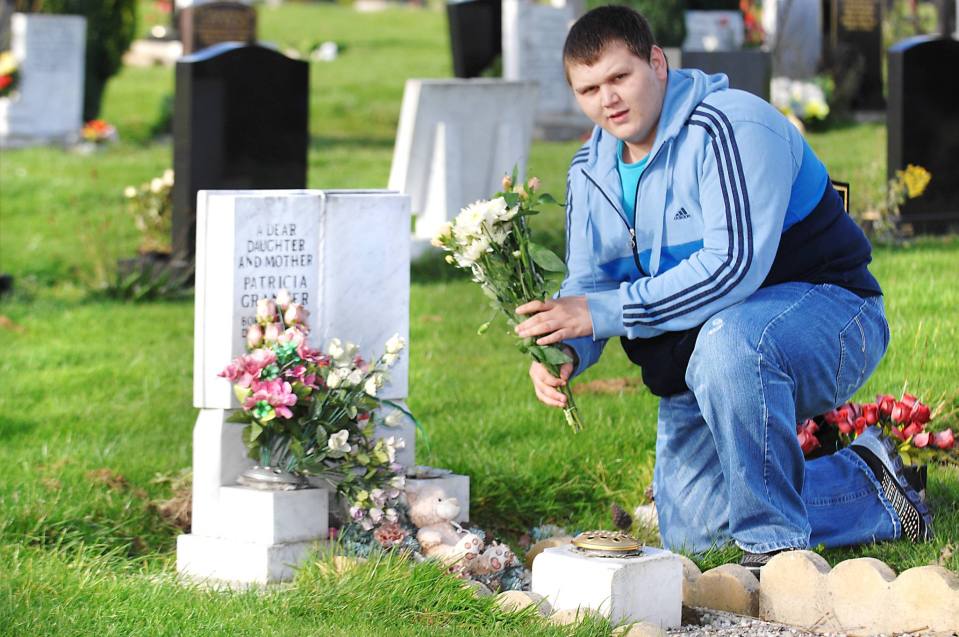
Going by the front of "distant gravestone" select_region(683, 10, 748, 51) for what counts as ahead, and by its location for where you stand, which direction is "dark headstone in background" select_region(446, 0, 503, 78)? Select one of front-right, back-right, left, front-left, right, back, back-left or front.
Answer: front-right

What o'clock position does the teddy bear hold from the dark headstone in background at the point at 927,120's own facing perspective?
The teddy bear is roughly at 2 o'clock from the dark headstone in background.

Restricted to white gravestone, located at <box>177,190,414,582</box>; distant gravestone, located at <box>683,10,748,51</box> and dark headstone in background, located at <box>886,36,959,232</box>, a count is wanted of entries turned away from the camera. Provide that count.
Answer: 0

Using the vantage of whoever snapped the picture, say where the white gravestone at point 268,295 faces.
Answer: facing the viewer and to the right of the viewer

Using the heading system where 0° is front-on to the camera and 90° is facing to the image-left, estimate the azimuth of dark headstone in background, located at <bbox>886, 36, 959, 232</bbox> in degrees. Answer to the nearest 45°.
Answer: approximately 315°

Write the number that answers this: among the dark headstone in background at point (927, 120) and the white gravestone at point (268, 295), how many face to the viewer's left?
0

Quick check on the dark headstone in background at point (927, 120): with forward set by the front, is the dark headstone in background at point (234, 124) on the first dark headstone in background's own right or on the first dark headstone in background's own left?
on the first dark headstone in background's own right

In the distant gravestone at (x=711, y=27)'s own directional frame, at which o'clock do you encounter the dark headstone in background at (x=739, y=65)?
The dark headstone in background is roughly at 12 o'clock from the distant gravestone.

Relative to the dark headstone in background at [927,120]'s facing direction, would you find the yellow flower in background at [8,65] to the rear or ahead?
to the rear

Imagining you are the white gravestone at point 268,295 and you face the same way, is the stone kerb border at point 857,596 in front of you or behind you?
in front

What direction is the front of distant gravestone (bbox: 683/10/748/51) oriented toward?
toward the camera

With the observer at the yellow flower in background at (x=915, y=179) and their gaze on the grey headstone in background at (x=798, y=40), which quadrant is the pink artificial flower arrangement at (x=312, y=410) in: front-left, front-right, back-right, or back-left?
back-left

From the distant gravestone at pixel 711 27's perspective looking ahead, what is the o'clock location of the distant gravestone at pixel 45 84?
the distant gravestone at pixel 45 84 is roughly at 2 o'clock from the distant gravestone at pixel 711 27.
